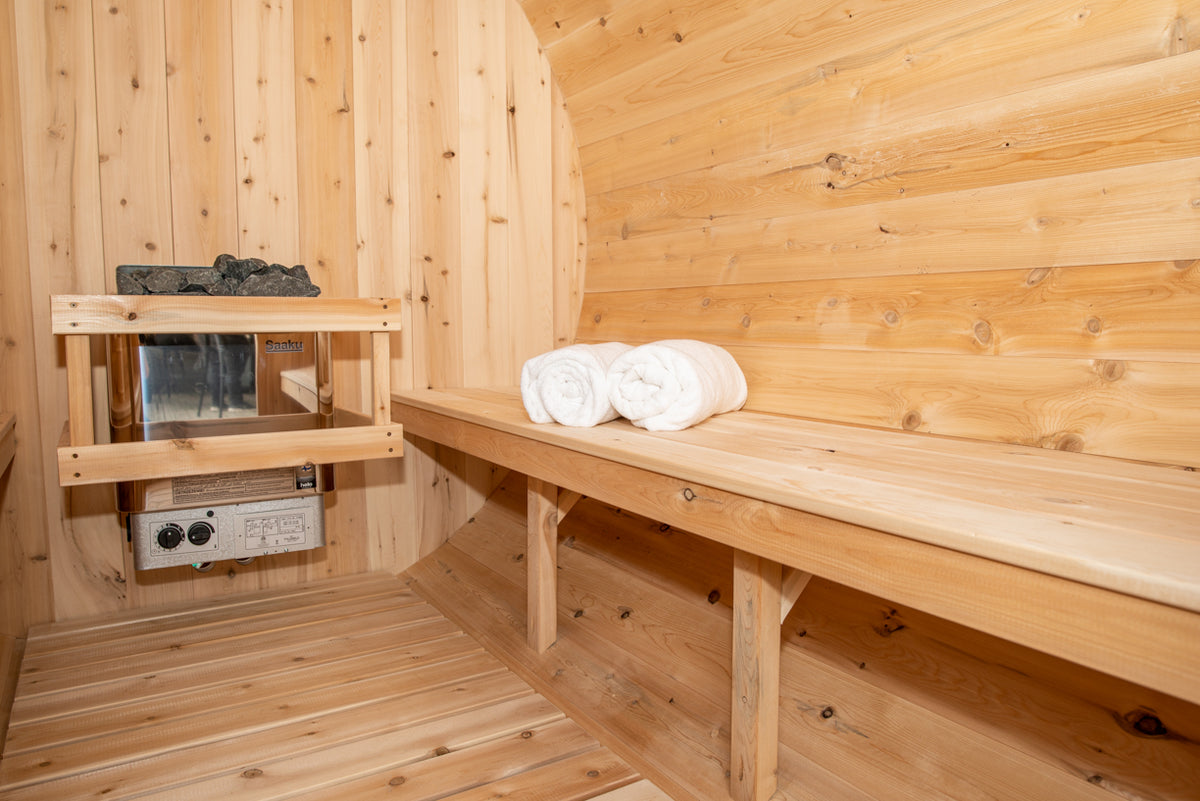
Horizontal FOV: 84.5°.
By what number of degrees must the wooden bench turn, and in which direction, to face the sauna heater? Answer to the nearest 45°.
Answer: approximately 45° to its right

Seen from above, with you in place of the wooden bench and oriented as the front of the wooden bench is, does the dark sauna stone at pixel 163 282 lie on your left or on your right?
on your right

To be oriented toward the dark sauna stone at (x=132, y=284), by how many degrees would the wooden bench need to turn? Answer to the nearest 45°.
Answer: approximately 45° to its right

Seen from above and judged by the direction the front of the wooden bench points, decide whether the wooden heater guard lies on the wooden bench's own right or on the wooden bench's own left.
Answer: on the wooden bench's own right

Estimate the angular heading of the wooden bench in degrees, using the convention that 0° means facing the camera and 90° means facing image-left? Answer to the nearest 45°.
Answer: approximately 45°
